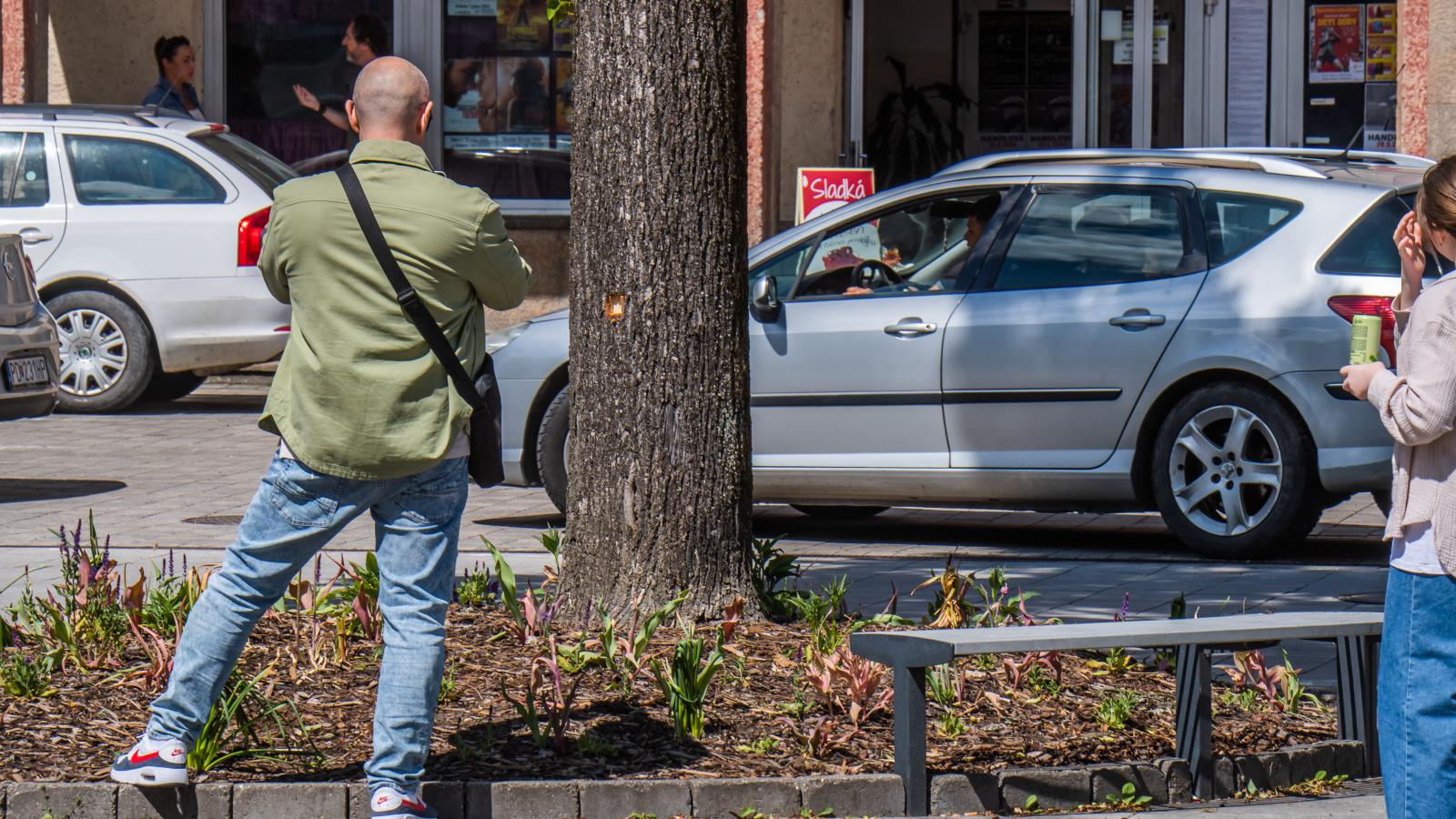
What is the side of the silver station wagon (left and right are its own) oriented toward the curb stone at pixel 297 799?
left

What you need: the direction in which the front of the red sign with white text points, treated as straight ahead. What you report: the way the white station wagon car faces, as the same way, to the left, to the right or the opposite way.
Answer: to the right

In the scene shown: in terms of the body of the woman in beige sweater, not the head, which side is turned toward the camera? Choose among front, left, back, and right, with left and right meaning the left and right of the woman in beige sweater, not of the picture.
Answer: left

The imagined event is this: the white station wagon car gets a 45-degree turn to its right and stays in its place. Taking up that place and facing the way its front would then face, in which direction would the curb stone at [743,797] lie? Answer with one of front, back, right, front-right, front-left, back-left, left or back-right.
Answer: back-left

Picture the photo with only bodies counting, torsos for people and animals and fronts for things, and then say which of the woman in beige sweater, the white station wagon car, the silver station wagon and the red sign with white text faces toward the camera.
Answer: the red sign with white text

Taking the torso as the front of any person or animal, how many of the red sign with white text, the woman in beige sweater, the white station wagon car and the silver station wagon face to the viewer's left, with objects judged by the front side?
3

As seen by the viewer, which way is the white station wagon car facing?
to the viewer's left

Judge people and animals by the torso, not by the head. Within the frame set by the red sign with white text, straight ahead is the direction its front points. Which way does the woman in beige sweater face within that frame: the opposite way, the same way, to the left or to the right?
to the right

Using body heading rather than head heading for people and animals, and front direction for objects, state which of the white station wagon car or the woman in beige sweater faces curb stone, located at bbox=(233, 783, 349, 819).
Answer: the woman in beige sweater

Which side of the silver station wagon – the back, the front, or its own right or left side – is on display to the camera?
left

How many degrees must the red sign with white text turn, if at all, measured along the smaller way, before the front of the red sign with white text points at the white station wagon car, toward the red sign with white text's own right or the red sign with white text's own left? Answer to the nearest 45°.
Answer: approximately 90° to the red sign with white text's own right

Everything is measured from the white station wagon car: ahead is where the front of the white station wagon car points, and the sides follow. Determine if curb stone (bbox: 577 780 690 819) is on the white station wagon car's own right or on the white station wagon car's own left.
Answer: on the white station wagon car's own left
